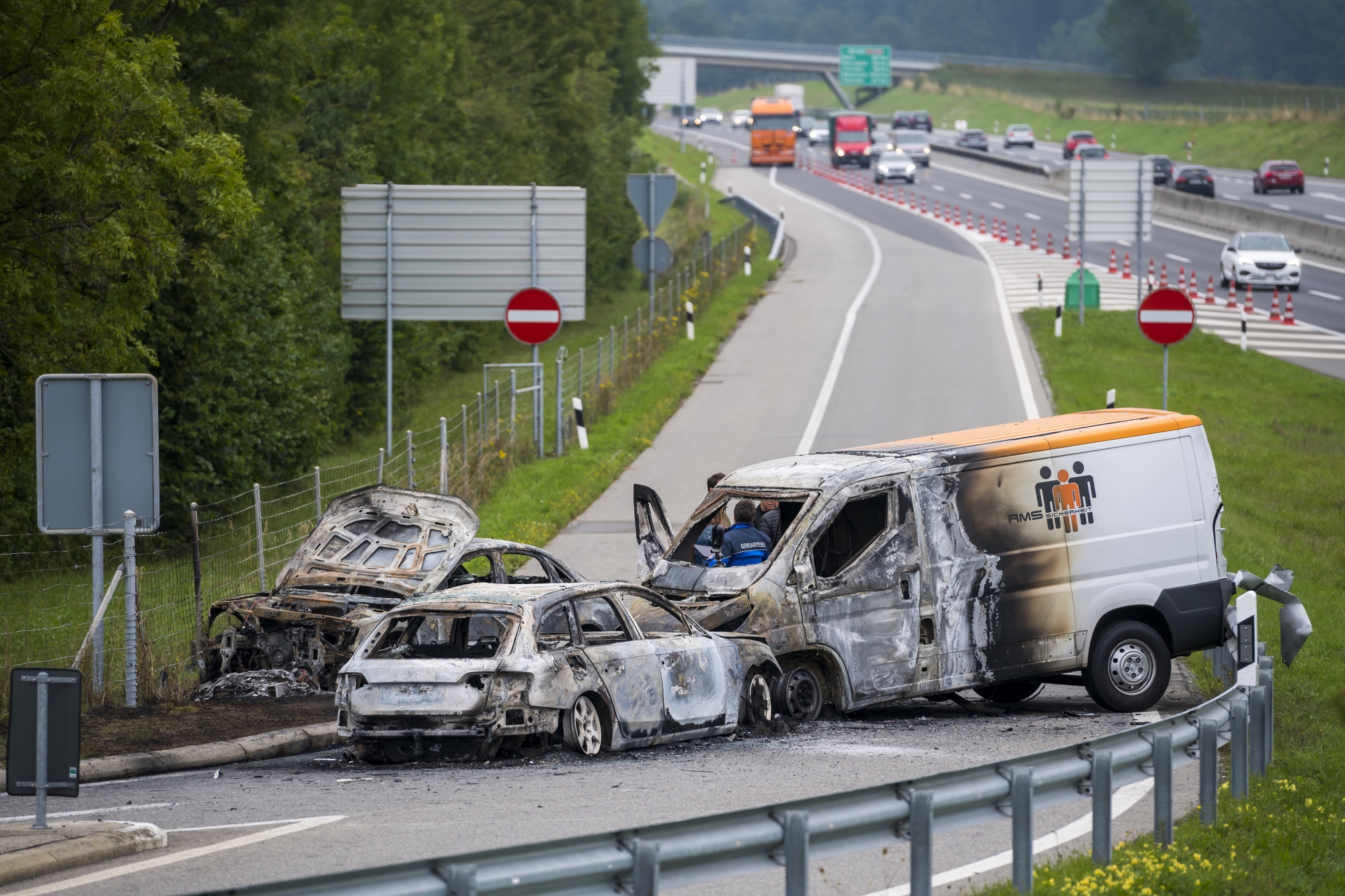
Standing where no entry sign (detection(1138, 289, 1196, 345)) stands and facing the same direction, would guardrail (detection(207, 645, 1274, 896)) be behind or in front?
in front

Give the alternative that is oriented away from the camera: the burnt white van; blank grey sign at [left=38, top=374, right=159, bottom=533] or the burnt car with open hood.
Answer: the blank grey sign

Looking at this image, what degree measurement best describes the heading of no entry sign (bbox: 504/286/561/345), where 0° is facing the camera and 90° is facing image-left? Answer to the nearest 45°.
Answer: approximately 0°

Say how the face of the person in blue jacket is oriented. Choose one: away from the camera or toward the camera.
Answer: away from the camera

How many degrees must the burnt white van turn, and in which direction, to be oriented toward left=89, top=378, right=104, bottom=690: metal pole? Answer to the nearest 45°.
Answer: approximately 45° to its right

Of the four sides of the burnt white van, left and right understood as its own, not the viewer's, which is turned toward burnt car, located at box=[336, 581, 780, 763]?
front

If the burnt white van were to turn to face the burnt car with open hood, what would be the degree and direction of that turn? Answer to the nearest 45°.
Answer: approximately 45° to its right

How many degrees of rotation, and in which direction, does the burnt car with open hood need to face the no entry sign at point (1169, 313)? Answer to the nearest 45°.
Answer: approximately 180°

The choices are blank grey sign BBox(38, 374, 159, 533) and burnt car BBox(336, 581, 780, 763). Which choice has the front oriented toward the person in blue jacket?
the burnt car

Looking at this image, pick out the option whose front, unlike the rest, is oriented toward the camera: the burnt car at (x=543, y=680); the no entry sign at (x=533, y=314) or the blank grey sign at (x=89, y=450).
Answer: the no entry sign

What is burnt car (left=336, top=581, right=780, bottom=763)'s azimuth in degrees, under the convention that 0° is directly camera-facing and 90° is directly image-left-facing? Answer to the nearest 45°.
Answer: approximately 225°

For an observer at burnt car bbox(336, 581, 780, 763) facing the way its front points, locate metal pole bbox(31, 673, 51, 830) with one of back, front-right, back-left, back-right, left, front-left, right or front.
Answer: back

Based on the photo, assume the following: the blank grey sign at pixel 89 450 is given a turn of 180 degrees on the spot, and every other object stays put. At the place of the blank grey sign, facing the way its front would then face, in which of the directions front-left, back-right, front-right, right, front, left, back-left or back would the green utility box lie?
back-left

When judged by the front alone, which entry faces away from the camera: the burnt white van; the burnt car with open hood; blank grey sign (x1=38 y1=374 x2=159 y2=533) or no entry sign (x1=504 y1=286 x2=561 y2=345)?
the blank grey sign

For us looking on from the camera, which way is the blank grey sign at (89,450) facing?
facing away from the viewer

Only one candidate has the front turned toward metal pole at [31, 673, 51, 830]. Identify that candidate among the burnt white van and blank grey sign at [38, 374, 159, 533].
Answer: the burnt white van

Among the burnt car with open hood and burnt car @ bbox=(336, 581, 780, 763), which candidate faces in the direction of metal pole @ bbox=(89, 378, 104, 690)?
the burnt car with open hood

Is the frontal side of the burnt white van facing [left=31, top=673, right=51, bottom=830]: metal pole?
yes

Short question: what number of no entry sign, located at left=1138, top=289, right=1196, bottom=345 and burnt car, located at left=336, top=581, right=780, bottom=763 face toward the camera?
1

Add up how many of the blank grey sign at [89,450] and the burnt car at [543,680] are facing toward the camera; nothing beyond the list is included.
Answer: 0

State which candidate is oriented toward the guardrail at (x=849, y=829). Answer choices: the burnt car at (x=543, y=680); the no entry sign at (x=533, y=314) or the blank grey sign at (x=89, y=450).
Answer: the no entry sign
